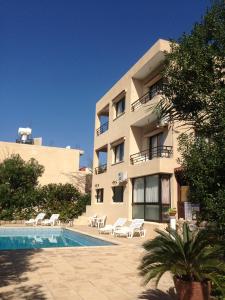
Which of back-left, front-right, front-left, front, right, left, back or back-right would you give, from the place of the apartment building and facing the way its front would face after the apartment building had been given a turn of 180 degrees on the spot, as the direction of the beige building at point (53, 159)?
left

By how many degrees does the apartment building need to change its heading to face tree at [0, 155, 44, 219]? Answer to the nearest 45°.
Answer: approximately 90° to its right

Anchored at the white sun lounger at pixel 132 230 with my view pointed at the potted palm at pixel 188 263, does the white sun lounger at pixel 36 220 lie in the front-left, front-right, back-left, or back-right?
back-right

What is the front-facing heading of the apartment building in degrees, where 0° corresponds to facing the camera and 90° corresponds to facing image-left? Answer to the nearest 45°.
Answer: approximately 45°

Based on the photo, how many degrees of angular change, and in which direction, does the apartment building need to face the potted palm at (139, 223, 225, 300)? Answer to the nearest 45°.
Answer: approximately 45° to its left

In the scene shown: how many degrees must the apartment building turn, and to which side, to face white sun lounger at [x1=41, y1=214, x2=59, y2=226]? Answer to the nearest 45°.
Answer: approximately 90° to its right

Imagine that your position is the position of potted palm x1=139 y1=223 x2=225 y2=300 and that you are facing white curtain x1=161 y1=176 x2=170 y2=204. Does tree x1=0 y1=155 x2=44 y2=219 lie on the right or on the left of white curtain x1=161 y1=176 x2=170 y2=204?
left

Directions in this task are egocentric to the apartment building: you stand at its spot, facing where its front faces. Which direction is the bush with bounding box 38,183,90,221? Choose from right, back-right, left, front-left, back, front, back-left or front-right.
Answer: right
